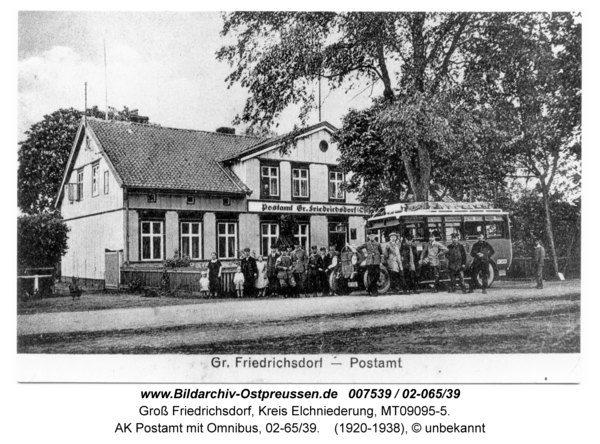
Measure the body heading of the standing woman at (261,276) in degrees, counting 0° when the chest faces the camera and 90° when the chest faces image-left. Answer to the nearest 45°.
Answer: approximately 0°

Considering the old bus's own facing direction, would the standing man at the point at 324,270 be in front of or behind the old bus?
in front

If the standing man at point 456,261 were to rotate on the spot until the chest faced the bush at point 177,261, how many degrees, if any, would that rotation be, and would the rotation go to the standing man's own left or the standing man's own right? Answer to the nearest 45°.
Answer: approximately 45° to the standing man's own right
